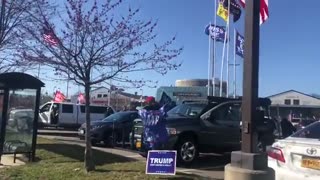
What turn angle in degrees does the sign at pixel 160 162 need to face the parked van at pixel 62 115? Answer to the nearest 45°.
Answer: approximately 180°

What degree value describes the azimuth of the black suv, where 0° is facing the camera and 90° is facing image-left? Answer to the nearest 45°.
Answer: approximately 45°

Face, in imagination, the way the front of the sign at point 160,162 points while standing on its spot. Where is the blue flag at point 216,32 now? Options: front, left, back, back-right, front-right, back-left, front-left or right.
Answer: back

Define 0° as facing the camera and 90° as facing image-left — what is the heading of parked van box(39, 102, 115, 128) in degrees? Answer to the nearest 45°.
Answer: approximately 90°

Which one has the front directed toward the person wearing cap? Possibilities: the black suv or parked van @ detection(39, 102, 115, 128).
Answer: the black suv

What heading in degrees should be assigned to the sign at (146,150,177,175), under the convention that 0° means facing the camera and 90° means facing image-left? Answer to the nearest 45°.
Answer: approximately 0°

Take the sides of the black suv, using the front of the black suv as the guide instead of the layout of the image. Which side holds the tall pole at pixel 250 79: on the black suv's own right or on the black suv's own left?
on the black suv's own left

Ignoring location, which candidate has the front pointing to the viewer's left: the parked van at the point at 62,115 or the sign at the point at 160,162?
the parked van
